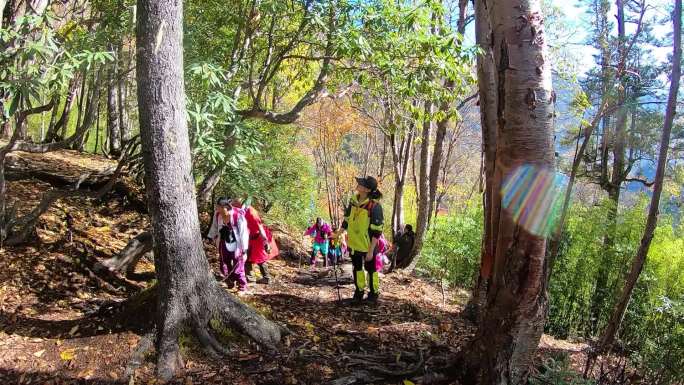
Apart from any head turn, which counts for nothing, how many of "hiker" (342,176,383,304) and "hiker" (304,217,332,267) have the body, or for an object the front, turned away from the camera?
0

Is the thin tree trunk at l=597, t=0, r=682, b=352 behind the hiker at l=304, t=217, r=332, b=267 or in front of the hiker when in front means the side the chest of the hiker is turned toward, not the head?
in front

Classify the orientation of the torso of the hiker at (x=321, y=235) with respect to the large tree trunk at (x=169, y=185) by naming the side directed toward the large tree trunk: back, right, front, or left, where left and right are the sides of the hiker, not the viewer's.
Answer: front

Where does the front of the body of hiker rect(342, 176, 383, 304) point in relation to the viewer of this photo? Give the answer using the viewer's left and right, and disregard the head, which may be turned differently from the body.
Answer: facing the viewer and to the left of the viewer

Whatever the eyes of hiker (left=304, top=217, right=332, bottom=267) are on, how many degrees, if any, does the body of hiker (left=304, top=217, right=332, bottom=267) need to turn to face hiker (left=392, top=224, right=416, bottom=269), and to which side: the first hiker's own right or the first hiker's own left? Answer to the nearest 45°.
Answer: approximately 90° to the first hiker's own left

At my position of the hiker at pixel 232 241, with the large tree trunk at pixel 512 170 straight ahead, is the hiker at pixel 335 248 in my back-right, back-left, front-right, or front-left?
back-left

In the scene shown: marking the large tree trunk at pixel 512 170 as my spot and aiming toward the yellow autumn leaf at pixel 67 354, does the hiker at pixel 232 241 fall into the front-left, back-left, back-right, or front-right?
front-right

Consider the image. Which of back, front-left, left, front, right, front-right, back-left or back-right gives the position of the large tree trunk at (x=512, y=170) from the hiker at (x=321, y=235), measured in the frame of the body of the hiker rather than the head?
front

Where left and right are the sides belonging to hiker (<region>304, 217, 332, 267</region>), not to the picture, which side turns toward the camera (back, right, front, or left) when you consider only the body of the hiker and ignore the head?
front

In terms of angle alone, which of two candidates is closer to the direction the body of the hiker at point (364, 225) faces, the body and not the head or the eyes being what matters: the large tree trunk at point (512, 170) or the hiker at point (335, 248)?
the large tree trunk

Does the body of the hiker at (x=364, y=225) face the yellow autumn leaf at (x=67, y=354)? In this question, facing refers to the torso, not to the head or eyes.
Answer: yes

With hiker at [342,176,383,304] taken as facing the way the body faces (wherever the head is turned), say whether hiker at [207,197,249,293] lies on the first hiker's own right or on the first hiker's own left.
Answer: on the first hiker's own right

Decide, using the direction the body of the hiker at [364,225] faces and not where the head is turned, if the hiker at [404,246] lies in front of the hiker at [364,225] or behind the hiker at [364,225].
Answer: behind
